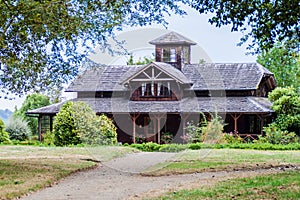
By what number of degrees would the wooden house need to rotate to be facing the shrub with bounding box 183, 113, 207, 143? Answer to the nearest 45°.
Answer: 0° — it already faces it

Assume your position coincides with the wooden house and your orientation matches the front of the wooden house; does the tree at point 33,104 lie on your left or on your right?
on your right

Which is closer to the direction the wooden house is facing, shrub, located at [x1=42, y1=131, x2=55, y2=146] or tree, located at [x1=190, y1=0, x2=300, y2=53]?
the tree

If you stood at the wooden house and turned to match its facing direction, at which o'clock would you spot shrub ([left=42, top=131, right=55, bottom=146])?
The shrub is roughly at 2 o'clock from the wooden house.

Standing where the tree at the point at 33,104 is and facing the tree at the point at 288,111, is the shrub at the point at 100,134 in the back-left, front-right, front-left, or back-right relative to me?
front-right

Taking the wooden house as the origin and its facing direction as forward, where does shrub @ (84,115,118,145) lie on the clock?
The shrub is roughly at 1 o'clock from the wooden house.

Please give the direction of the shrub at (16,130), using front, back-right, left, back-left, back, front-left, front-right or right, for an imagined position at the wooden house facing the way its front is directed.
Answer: right

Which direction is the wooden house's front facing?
toward the camera

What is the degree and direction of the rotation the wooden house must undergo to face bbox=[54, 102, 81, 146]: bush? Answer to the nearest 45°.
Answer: approximately 45° to its right

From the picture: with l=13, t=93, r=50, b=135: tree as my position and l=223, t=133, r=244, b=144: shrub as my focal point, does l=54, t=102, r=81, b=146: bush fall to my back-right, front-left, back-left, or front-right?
front-right

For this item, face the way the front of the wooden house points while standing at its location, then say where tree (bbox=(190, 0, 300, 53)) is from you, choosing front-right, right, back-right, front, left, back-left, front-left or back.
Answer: front

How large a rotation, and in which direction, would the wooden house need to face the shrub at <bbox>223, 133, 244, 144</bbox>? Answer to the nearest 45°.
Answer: approximately 45° to its left

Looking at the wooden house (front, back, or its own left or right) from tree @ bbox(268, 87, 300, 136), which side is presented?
left

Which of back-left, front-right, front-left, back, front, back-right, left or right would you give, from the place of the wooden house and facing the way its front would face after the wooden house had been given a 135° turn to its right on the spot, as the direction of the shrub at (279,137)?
back

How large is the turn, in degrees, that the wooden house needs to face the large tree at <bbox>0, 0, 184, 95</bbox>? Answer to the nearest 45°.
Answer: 0° — it already faces it
